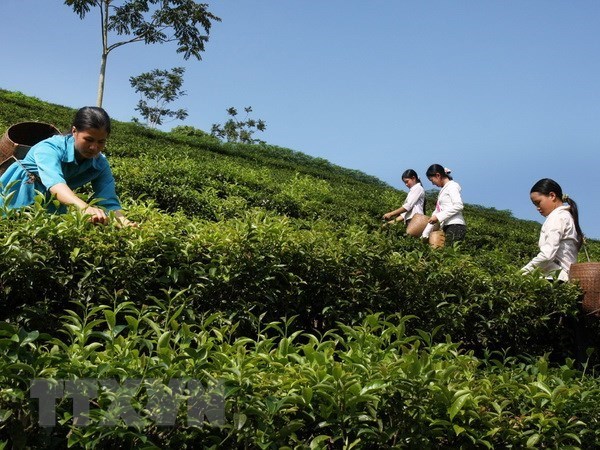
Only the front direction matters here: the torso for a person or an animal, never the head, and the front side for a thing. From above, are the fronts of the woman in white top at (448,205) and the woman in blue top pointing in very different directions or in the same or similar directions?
very different directions

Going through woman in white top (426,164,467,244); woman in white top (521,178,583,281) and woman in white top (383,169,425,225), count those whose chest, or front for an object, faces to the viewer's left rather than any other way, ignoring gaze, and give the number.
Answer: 3

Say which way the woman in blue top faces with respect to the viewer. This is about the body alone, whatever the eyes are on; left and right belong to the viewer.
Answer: facing the viewer and to the right of the viewer

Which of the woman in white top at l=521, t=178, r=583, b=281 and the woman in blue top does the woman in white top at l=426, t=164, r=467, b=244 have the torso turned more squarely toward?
the woman in blue top

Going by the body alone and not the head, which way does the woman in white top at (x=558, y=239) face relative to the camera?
to the viewer's left

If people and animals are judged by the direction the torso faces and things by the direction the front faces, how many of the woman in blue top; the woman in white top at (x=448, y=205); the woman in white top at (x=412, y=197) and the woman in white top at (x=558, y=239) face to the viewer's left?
3

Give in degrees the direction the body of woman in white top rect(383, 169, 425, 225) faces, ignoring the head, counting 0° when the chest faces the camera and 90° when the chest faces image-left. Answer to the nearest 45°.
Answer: approximately 90°

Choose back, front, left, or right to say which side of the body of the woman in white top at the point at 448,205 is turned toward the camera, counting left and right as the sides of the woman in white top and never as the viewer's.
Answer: left

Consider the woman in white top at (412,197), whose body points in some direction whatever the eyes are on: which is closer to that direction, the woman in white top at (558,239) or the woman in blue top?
the woman in blue top
